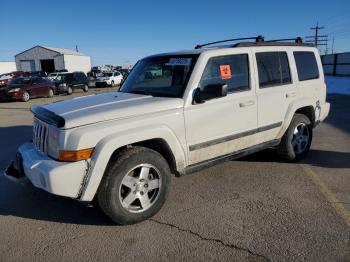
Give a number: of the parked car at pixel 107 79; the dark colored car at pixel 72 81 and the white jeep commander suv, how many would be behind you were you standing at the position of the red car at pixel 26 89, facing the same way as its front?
2

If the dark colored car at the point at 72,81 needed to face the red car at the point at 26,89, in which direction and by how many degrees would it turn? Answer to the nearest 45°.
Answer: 0° — it already faces it

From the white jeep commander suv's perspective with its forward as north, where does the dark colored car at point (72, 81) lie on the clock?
The dark colored car is roughly at 4 o'clock from the white jeep commander suv.

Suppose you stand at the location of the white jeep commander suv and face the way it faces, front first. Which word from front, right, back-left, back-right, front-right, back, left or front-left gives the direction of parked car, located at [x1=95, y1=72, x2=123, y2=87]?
back-right

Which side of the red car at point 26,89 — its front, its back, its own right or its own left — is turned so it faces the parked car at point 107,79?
back

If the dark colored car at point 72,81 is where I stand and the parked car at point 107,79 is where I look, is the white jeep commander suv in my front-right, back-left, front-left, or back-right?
back-right

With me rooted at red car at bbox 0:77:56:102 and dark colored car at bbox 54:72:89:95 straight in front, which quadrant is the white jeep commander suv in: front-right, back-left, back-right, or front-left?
back-right

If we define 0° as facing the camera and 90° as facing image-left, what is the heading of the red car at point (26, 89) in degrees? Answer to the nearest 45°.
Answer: approximately 45°

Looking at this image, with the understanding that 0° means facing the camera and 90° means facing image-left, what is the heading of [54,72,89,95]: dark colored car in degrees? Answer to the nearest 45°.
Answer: approximately 45°

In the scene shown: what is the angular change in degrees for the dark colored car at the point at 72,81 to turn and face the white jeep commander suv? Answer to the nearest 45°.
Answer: approximately 45° to its left

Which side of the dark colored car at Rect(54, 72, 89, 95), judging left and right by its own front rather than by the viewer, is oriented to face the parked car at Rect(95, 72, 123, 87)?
back

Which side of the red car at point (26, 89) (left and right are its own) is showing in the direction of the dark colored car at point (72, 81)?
back
